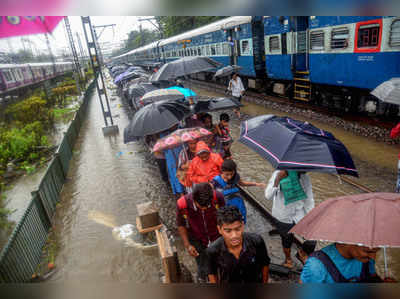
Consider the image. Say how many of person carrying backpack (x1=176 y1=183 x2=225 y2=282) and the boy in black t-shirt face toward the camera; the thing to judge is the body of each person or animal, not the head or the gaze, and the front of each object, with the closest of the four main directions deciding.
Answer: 2

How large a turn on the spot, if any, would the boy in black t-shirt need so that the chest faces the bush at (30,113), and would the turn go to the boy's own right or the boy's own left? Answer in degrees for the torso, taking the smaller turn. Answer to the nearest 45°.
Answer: approximately 135° to the boy's own right

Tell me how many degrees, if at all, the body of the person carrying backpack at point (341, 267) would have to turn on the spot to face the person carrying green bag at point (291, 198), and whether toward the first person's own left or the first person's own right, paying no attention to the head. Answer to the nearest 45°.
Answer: approximately 180°

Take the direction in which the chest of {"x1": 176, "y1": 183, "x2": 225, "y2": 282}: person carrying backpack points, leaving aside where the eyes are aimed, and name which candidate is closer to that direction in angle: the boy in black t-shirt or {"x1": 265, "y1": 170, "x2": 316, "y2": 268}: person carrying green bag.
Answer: the boy in black t-shirt

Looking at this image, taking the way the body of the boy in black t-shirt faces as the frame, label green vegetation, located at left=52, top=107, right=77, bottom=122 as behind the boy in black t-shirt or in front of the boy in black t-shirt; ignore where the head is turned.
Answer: behind

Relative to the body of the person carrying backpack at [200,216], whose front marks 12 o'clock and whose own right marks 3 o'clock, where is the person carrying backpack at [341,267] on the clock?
the person carrying backpack at [341,267] is roughly at 11 o'clock from the person carrying backpack at [200,216].

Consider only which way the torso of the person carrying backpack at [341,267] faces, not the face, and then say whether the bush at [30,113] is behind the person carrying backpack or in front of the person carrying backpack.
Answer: behind

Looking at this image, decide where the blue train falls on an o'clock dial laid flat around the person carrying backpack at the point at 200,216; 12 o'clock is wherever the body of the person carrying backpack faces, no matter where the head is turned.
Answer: The blue train is roughly at 7 o'clock from the person carrying backpack.
